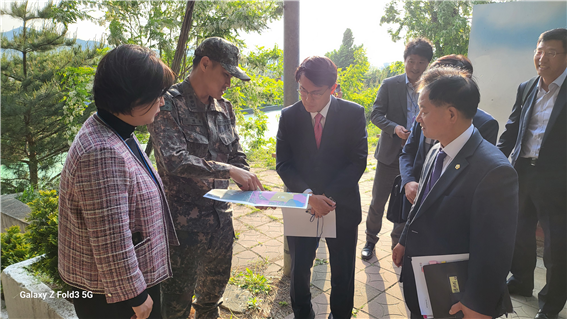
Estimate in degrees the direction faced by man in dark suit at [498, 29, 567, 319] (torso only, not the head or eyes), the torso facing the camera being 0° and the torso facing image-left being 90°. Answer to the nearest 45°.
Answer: approximately 45°

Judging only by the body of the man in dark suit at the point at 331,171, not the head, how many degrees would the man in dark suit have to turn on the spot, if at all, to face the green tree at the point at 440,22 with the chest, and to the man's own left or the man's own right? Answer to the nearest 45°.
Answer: approximately 180°

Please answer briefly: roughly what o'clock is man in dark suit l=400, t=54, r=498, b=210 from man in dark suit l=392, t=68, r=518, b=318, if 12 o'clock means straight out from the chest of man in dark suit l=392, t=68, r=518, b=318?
man in dark suit l=400, t=54, r=498, b=210 is roughly at 4 o'clock from man in dark suit l=392, t=68, r=518, b=318.

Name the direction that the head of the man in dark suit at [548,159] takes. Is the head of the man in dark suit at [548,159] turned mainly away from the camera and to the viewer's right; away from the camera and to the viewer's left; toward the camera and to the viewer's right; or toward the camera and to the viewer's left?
toward the camera and to the viewer's left

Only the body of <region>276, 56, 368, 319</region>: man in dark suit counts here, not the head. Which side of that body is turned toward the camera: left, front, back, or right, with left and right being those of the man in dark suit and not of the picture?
front

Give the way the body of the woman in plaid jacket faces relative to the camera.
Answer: to the viewer's right

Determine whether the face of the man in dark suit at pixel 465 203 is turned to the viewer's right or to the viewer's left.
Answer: to the viewer's left

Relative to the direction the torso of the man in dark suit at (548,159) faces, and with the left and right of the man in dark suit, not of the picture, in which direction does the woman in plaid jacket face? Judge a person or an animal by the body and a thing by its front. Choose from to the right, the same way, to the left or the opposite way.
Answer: the opposite way

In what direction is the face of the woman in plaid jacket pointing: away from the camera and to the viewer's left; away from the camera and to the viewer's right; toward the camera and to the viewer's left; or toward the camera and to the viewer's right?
away from the camera and to the viewer's right

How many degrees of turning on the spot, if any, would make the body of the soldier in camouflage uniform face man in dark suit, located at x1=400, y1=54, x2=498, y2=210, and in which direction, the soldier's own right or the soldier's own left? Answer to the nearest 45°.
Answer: approximately 45° to the soldier's own left

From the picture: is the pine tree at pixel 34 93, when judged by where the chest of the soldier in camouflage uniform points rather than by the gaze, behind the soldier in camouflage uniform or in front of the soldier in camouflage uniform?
behind
